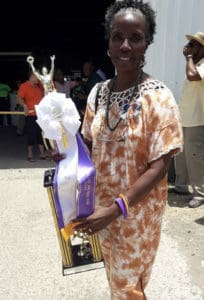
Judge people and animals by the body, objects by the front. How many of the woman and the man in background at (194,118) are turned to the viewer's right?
0

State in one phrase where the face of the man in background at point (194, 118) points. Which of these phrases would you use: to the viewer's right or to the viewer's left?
to the viewer's left

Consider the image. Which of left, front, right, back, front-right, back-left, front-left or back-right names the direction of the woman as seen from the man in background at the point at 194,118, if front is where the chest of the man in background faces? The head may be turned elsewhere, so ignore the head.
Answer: left

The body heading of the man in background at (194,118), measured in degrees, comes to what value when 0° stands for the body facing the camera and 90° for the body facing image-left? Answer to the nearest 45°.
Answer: approximately 90°

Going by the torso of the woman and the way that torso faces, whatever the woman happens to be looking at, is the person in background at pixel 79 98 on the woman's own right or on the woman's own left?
on the woman's own right

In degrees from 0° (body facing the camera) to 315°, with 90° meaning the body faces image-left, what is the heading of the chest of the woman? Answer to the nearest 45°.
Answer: approximately 45°

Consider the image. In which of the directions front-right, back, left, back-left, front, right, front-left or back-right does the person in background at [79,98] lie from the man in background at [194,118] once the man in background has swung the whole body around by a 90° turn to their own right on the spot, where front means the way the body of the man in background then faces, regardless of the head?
front-left
